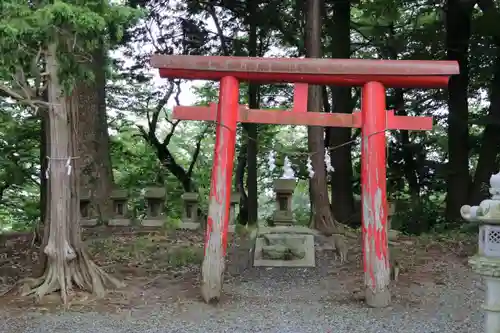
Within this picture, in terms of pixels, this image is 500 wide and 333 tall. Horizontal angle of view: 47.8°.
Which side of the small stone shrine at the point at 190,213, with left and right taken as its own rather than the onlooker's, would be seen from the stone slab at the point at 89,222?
right

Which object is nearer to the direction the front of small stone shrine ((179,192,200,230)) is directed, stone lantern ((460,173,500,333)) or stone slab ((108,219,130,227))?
the stone lantern

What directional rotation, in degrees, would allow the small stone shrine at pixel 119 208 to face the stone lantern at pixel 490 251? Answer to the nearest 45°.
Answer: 0° — it already faces it

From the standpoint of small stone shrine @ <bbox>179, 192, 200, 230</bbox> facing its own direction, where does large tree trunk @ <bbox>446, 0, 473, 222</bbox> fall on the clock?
The large tree trunk is roughly at 9 o'clock from the small stone shrine.

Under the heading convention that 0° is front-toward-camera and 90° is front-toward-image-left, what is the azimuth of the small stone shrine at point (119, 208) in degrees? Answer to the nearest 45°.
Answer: approximately 0°

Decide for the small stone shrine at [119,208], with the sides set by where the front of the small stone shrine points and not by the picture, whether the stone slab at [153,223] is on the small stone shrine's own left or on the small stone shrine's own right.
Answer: on the small stone shrine's own left

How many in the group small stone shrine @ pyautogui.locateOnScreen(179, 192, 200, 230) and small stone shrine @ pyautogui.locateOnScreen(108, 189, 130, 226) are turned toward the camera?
2

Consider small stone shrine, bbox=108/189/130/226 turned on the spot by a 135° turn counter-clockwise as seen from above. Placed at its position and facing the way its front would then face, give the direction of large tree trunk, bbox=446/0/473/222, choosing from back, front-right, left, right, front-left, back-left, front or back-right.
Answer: front-right

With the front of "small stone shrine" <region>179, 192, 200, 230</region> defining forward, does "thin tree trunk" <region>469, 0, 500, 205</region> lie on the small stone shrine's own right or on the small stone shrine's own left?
on the small stone shrine's own left

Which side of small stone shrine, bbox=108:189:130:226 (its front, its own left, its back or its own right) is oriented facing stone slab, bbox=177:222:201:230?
left

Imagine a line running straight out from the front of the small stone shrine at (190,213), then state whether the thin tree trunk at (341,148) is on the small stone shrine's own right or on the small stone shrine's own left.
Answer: on the small stone shrine's own left
